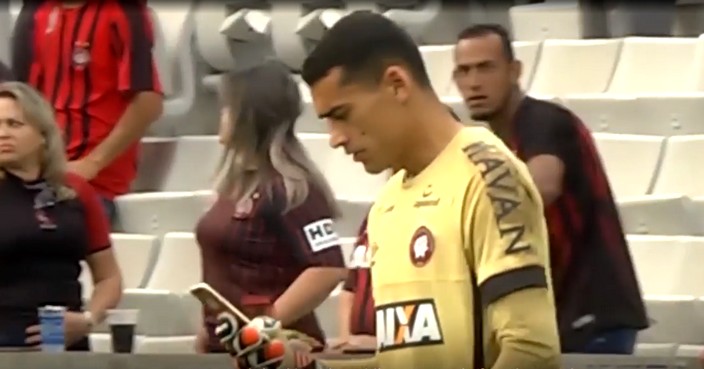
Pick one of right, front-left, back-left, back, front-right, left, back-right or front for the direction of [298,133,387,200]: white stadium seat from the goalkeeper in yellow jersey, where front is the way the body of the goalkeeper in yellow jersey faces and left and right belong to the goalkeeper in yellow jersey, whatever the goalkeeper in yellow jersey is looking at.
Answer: back-right

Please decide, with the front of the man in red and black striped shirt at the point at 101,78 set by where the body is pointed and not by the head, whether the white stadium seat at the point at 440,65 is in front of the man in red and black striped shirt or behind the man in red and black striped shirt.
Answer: behind

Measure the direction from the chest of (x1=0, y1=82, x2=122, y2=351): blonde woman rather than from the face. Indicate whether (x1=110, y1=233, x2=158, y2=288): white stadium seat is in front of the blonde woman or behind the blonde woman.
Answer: behind

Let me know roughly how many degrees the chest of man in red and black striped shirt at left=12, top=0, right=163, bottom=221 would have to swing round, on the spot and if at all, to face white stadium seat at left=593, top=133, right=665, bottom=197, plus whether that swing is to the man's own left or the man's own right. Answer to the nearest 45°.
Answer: approximately 135° to the man's own left
